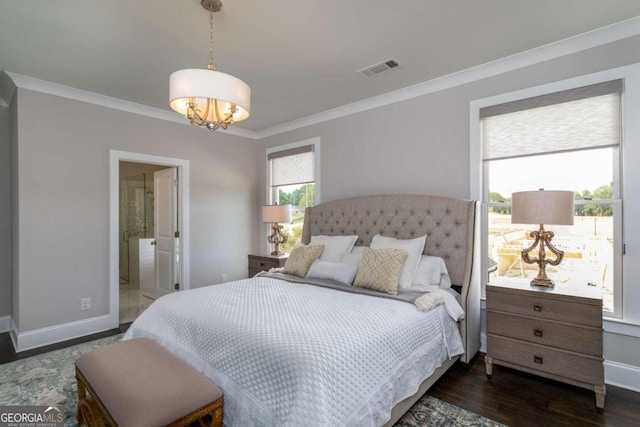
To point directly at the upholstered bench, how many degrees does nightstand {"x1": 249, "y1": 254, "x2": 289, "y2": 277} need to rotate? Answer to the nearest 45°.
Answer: approximately 45° to its left

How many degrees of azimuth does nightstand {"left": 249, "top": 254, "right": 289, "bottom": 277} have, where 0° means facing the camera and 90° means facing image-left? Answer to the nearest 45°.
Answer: approximately 45°

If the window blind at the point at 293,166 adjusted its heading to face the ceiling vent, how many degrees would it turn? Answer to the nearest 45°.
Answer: approximately 90° to its left

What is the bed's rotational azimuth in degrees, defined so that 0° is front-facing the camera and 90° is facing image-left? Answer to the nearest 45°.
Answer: approximately 45°

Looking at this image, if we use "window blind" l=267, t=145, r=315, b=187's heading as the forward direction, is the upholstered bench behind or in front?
in front

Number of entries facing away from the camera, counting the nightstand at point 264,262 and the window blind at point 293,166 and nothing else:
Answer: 0

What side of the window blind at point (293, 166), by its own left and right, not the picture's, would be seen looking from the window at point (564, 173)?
left

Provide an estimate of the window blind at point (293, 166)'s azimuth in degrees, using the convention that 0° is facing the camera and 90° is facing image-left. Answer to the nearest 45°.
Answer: approximately 45°

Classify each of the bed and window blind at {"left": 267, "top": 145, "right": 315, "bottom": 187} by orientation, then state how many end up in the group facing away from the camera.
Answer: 0
